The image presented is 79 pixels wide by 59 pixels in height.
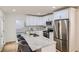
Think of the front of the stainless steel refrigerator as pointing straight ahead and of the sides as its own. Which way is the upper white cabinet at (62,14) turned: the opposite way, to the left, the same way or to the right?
the same way

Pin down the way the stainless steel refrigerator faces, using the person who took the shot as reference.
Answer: facing the viewer and to the left of the viewer

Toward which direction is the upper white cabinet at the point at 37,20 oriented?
toward the camera

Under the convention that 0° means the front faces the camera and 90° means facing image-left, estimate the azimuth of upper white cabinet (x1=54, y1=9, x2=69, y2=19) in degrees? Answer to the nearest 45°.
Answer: approximately 45°

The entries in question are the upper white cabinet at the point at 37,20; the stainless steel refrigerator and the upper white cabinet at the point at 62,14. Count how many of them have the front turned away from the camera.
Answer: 0

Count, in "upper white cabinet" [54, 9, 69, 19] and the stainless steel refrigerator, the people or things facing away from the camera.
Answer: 0
